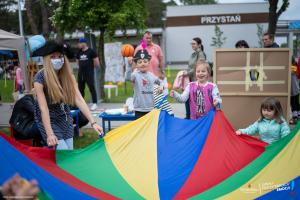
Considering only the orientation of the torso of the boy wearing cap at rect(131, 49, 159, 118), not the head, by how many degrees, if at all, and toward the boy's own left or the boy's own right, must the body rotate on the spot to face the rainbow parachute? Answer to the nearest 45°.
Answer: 0° — they already face it

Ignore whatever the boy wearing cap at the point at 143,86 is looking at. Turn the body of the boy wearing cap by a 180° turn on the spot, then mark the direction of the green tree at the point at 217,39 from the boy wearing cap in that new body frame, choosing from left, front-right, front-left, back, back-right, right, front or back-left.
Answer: front

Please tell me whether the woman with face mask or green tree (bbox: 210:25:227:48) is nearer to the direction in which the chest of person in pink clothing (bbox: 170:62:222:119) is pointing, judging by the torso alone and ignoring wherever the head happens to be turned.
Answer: the woman with face mask

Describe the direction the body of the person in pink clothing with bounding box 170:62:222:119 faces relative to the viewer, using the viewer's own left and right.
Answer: facing the viewer

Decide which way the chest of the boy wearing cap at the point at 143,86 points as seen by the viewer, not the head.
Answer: toward the camera

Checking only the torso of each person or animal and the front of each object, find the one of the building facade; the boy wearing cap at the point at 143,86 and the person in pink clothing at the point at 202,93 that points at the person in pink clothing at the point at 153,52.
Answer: the building facade

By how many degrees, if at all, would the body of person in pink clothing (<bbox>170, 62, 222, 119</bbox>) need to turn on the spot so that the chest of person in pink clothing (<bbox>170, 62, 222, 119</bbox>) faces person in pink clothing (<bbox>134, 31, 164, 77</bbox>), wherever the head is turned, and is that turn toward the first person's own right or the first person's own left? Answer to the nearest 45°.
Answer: approximately 180°

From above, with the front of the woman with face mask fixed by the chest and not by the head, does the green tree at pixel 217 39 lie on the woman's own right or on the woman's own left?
on the woman's own left

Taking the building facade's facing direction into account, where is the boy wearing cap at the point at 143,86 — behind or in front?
in front

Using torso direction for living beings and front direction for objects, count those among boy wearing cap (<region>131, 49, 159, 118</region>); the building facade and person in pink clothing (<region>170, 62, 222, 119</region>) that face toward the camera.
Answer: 3
